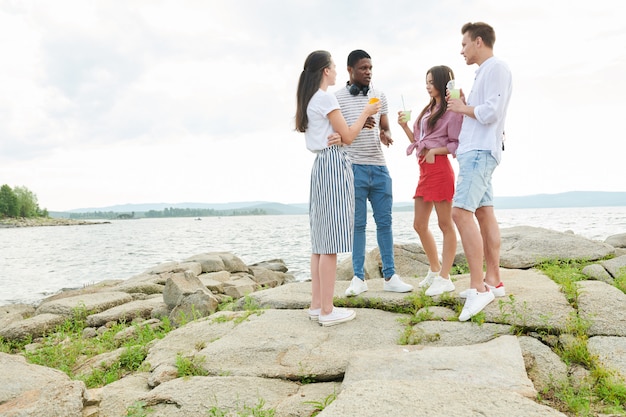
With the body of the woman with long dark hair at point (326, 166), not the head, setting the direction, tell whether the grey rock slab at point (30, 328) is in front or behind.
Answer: behind

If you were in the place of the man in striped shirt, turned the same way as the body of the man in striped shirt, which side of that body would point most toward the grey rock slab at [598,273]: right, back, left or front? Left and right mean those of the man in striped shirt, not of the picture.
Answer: left

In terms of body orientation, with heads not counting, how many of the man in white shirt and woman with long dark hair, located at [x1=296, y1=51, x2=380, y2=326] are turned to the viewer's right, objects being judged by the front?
1

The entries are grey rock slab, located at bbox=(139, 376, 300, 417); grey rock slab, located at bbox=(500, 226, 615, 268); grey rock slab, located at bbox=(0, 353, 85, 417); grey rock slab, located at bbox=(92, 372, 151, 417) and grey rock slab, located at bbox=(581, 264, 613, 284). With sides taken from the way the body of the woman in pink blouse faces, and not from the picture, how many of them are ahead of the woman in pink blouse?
3

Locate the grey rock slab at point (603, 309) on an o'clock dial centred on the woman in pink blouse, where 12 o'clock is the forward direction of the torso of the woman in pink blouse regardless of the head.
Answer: The grey rock slab is roughly at 8 o'clock from the woman in pink blouse.

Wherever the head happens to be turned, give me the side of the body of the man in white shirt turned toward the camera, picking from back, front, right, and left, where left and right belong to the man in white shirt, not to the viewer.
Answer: left

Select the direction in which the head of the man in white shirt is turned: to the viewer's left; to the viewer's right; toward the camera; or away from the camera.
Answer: to the viewer's left

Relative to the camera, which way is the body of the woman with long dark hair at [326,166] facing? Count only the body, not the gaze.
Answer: to the viewer's right
